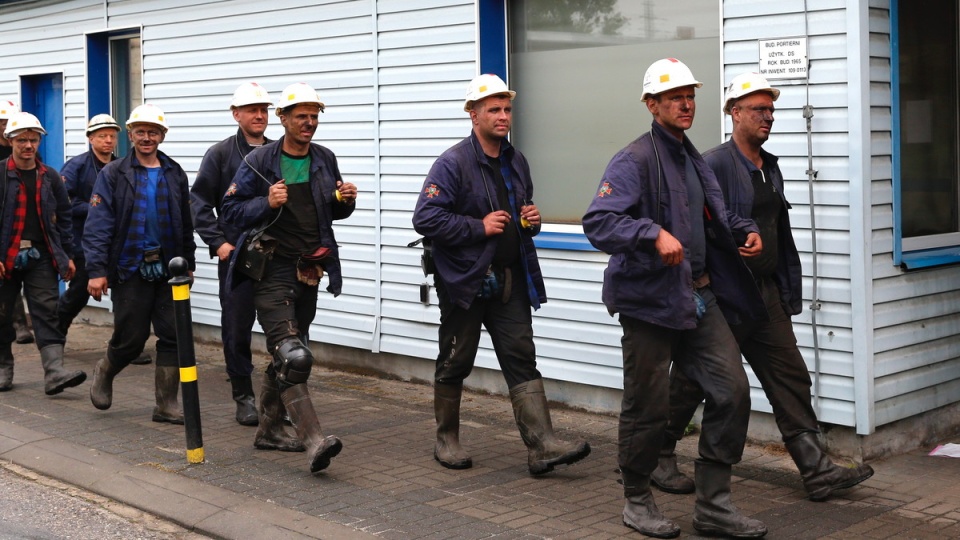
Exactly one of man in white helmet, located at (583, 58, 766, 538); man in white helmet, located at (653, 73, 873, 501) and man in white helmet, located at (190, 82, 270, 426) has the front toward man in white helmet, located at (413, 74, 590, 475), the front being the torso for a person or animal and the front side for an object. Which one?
man in white helmet, located at (190, 82, 270, 426)

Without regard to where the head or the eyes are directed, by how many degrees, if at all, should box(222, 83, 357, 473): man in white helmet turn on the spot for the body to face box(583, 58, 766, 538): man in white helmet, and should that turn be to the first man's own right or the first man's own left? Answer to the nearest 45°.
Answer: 0° — they already face them

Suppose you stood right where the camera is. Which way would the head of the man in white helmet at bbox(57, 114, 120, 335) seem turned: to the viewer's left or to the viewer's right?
to the viewer's right

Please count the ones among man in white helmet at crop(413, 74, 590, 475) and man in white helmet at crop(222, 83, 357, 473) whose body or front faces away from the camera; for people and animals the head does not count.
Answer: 0

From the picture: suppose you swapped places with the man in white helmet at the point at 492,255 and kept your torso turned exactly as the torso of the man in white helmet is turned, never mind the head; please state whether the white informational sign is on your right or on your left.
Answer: on your left

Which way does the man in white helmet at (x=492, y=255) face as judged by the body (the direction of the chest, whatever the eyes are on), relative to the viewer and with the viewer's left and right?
facing the viewer and to the right of the viewer
